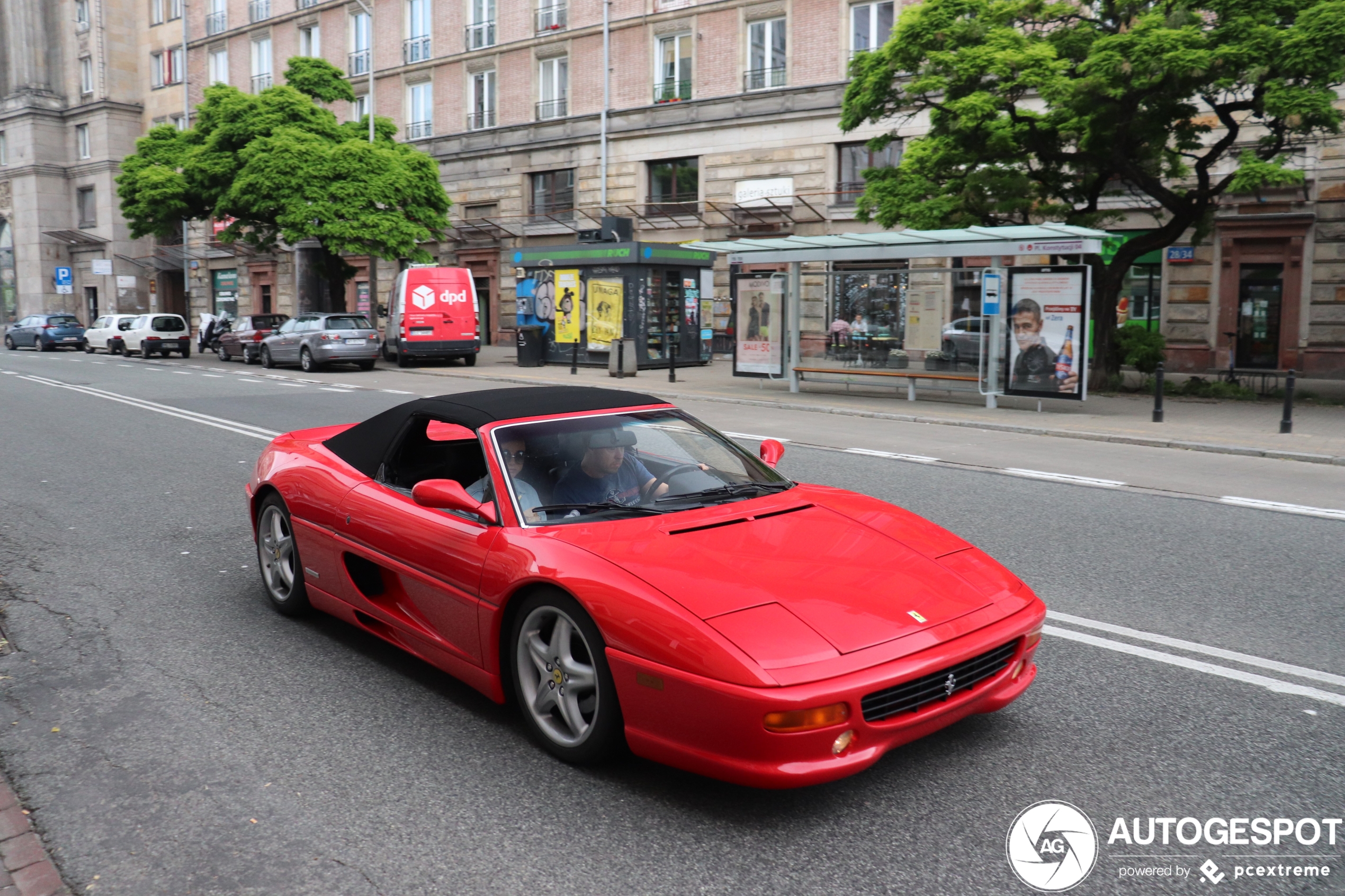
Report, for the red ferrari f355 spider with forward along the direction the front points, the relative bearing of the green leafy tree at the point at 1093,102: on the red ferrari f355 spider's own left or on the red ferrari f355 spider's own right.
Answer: on the red ferrari f355 spider's own left

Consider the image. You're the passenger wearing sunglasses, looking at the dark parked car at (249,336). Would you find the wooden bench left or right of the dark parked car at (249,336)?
right

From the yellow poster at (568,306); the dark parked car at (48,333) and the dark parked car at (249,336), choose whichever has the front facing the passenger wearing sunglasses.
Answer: the yellow poster

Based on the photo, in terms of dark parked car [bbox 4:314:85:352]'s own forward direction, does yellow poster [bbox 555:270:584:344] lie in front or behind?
behind

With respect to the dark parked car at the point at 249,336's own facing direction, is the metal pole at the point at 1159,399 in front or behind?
behind

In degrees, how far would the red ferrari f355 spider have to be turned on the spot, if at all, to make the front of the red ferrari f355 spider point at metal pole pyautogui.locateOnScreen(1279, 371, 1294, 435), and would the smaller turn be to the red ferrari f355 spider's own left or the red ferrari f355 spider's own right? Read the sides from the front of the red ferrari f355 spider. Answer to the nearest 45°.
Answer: approximately 90° to the red ferrari f355 spider's own left

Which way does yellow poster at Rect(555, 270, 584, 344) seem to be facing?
toward the camera

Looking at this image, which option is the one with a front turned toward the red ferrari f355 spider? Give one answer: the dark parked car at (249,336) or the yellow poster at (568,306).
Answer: the yellow poster

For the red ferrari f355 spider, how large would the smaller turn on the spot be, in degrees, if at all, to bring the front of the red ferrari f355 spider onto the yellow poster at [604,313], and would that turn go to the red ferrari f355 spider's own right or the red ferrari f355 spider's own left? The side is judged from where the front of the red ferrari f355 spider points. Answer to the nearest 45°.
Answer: approximately 135° to the red ferrari f355 spider's own left

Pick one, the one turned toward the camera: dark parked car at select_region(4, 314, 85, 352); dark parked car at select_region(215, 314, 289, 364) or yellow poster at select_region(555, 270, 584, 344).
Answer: the yellow poster

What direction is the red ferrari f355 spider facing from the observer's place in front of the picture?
facing the viewer and to the right of the viewer

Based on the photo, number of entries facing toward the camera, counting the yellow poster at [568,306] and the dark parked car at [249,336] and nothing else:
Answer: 1

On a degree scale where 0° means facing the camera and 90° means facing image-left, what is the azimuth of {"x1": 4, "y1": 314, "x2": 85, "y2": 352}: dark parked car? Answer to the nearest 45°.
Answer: approximately 135°

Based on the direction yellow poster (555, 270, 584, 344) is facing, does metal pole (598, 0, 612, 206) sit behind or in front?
behind

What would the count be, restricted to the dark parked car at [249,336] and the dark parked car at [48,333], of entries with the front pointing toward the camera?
0

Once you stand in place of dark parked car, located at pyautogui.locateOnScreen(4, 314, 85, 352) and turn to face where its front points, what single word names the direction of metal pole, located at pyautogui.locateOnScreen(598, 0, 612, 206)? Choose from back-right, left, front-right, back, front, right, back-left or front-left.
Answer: back

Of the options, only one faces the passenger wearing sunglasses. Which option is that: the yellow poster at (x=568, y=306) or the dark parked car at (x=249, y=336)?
the yellow poster
